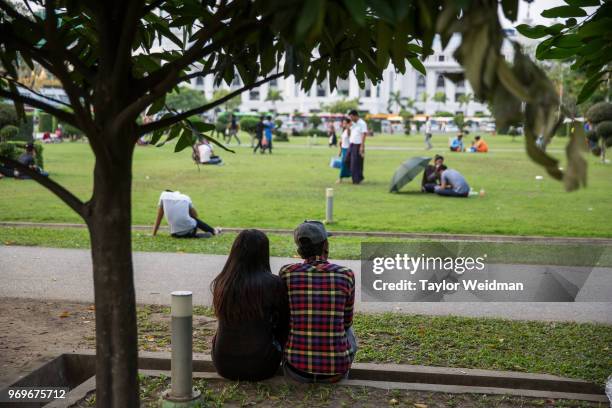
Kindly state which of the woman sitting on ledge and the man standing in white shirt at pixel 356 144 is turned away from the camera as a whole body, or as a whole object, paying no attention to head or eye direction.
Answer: the woman sitting on ledge

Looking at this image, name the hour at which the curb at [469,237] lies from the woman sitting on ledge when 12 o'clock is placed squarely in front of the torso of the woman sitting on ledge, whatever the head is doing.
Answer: The curb is roughly at 1 o'clock from the woman sitting on ledge.

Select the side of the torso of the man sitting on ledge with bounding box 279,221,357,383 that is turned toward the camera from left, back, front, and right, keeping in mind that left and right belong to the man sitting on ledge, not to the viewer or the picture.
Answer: back

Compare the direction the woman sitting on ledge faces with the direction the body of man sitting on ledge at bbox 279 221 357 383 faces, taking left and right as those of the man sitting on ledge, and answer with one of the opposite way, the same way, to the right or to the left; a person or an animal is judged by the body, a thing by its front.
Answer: the same way

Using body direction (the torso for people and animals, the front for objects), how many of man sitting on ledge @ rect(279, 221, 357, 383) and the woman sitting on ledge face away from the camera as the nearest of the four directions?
2

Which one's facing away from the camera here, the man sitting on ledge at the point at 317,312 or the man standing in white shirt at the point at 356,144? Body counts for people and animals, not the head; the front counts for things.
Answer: the man sitting on ledge

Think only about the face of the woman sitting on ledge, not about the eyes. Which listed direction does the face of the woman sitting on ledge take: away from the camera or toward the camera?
away from the camera

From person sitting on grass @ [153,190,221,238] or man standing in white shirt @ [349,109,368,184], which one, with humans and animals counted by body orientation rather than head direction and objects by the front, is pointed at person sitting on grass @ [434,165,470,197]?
person sitting on grass @ [153,190,221,238]

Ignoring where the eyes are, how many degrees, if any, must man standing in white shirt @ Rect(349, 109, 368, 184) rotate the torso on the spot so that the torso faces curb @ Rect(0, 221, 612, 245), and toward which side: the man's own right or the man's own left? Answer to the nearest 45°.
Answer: approximately 45° to the man's own left

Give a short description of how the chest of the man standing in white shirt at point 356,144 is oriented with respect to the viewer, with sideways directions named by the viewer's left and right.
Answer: facing the viewer and to the left of the viewer

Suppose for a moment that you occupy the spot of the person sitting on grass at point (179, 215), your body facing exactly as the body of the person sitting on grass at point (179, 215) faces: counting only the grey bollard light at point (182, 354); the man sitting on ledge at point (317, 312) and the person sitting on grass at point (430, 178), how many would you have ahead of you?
1

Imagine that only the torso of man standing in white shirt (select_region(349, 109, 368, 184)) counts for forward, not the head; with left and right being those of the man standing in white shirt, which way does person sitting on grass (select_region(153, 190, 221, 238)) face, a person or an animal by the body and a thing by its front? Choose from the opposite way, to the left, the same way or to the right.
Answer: the opposite way

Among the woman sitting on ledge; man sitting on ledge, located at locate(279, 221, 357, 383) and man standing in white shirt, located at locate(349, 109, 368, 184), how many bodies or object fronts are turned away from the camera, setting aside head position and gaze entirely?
2

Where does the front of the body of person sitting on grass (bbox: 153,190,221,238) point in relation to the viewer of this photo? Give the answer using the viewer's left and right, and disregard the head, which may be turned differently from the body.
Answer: facing away from the viewer and to the right of the viewer

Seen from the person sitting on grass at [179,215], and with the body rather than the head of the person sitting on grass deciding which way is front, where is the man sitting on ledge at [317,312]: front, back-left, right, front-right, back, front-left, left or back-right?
back-right

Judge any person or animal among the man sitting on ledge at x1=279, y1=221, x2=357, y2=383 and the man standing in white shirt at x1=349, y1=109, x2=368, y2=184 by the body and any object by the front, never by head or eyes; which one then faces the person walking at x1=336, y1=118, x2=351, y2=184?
the man sitting on ledge

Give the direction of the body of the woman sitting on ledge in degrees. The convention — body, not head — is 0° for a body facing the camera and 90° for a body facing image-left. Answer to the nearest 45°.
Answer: approximately 180°

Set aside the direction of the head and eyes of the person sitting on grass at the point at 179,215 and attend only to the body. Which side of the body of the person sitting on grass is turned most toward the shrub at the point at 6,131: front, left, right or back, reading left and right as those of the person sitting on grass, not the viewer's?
left
